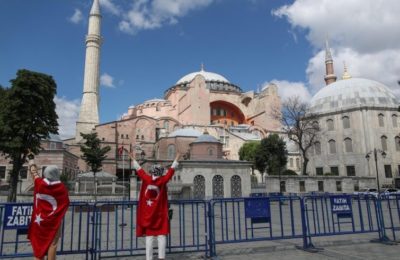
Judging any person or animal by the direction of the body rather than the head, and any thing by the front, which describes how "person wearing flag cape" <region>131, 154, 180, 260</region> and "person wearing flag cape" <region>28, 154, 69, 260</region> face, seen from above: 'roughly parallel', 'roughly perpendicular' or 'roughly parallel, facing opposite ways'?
roughly parallel

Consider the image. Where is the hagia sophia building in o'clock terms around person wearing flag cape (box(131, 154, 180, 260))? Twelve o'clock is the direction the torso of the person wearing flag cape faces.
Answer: The hagia sophia building is roughly at 1 o'clock from the person wearing flag cape.

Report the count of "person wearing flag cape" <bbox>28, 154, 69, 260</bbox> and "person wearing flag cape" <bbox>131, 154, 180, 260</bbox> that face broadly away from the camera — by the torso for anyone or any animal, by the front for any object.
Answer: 2

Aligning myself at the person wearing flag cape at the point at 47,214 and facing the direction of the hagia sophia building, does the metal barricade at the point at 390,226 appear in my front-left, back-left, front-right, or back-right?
front-right

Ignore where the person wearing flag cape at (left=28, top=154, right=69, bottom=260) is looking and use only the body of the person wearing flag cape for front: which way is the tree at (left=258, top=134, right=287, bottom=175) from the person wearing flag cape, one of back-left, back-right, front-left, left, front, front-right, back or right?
front-right

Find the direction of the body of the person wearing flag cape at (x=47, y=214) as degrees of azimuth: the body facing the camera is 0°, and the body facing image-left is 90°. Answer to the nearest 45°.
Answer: approximately 180°

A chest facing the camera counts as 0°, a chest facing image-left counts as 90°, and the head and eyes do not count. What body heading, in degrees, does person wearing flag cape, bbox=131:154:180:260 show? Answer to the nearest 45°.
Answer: approximately 180°

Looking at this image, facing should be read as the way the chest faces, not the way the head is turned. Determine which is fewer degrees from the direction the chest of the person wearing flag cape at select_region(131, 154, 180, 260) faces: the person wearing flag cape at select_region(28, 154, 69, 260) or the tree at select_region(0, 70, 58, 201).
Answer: the tree

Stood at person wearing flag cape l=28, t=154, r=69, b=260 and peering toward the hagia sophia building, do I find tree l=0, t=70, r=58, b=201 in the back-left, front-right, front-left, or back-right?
front-left

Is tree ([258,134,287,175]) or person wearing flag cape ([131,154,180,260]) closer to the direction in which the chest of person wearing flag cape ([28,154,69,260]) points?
the tree

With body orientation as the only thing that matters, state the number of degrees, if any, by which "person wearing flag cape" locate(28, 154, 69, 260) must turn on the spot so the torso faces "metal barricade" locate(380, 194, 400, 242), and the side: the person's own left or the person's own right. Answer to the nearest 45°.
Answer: approximately 90° to the person's own right

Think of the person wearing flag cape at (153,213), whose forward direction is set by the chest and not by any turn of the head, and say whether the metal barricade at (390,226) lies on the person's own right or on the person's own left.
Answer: on the person's own right

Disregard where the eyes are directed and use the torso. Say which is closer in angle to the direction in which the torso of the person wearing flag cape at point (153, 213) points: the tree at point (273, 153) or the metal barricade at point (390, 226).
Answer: the tree
